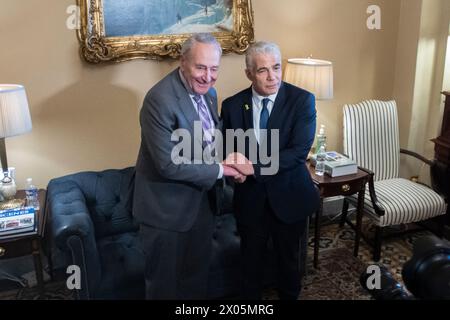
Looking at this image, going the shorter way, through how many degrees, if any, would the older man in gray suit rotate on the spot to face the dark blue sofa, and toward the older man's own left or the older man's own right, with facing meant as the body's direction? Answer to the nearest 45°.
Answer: approximately 180°

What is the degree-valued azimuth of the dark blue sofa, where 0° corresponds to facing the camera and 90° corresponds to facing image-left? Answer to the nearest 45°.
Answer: approximately 315°

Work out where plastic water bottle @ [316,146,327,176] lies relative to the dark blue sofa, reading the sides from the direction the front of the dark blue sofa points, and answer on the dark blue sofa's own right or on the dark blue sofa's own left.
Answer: on the dark blue sofa's own left

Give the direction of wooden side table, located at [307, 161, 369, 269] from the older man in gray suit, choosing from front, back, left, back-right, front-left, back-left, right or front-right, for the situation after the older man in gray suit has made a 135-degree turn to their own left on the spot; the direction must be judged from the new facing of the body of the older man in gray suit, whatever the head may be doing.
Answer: front-right

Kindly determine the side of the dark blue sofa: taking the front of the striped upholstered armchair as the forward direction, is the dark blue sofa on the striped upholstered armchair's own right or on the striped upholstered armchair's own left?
on the striped upholstered armchair's own right

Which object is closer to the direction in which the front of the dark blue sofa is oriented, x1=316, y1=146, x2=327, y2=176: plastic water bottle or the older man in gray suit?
the older man in gray suit

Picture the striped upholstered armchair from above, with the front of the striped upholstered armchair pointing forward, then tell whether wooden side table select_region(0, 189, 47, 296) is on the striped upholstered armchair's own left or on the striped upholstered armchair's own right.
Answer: on the striped upholstered armchair's own right

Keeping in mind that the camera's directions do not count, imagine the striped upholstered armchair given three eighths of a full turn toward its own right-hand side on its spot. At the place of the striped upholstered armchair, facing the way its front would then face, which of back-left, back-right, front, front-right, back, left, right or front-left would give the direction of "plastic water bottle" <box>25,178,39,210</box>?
front-left

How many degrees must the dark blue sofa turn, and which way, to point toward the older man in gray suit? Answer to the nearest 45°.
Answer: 0° — it already faces them

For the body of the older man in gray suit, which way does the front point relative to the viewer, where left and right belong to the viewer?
facing the viewer and to the right of the viewer

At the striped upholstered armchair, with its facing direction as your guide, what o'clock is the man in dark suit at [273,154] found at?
The man in dark suit is roughly at 2 o'clock from the striped upholstered armchair.
